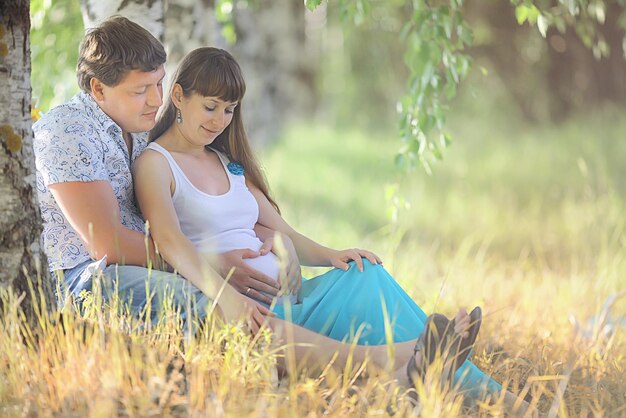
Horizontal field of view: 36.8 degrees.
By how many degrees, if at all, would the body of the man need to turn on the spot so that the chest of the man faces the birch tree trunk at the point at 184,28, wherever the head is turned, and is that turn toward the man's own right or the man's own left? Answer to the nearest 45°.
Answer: approximately 135° to the man's own left

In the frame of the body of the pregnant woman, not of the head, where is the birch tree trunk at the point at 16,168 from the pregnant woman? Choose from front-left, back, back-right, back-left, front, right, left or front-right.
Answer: right

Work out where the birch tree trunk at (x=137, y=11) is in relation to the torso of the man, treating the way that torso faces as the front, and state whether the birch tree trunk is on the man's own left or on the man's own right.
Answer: on the man's own left

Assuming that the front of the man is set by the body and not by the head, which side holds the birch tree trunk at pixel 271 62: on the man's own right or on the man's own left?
on the man's own left

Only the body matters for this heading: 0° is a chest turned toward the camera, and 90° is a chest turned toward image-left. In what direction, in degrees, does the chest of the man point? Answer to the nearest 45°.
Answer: approximately 315°

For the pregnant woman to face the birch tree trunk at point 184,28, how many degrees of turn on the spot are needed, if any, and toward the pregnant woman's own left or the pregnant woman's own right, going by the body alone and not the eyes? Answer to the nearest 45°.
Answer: approximately 135° to the pregnant woman's own left

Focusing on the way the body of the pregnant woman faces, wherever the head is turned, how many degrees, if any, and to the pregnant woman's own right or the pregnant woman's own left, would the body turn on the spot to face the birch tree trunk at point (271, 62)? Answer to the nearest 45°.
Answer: approximately 135° to the pregnant woman's own left

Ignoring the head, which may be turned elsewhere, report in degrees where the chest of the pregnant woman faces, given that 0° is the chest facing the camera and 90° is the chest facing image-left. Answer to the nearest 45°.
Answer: approximately 315°
